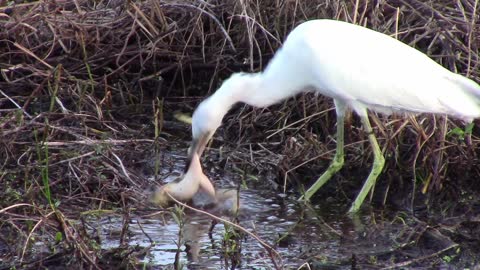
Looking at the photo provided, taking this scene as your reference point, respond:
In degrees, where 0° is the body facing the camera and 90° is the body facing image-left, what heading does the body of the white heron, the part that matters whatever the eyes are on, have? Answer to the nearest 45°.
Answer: approximately 90°
